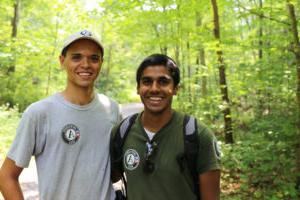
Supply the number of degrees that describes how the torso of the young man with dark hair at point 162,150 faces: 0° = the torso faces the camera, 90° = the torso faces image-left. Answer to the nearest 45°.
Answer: approximately 45°

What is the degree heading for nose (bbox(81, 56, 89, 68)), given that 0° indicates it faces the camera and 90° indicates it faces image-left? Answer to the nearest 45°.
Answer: approximately 0°

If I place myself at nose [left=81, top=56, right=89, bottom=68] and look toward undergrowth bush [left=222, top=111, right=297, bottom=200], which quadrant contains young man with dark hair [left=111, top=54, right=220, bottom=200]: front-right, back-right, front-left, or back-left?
front-right

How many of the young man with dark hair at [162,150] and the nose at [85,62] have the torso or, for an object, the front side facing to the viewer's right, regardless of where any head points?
0

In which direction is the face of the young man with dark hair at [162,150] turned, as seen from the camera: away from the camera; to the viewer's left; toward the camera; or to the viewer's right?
toward the camera

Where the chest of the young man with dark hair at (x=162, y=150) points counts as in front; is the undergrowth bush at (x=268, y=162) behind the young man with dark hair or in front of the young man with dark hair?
behind
